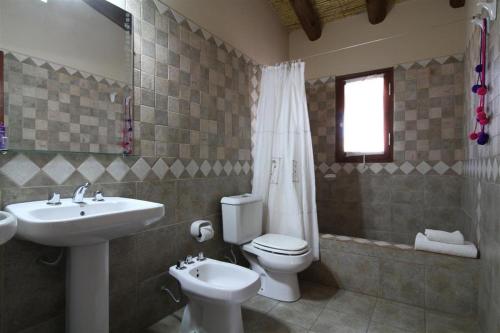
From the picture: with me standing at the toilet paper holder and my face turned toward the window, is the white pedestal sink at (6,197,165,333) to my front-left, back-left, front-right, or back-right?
back-right

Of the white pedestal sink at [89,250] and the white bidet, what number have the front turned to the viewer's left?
0

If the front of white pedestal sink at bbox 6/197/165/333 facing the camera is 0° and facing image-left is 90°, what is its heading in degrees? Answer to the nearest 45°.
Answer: approximately 315°

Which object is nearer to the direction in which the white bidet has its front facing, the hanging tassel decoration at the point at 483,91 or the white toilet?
the hanging tassel decoration

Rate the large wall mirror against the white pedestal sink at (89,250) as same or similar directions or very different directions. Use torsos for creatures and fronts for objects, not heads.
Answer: same or similar directions

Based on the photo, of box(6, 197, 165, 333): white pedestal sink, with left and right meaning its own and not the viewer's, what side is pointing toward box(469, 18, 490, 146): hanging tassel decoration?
front

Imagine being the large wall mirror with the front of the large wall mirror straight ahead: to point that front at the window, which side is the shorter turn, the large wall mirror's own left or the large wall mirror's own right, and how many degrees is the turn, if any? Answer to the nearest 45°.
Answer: approximately 45° to the large wall mirror's own left

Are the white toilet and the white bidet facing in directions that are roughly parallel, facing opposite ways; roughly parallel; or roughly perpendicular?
roughly parallel

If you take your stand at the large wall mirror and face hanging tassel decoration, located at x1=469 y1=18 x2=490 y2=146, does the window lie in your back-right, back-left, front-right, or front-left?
front-left

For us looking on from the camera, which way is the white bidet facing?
facing the viewer and to the right of the viewer

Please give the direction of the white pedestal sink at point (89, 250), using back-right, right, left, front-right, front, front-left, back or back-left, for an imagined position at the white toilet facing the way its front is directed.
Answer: right

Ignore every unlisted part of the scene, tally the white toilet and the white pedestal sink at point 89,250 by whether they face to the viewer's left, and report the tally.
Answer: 0

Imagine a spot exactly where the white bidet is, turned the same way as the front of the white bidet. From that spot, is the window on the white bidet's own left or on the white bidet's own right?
on the white bidet's own left

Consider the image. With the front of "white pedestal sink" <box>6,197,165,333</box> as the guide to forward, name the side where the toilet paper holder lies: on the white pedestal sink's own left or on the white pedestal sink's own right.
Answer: on the white pedestal sink's own left

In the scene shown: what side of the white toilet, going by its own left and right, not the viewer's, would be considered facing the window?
left

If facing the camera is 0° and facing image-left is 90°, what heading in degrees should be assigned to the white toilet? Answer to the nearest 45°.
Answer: approximately 315°
